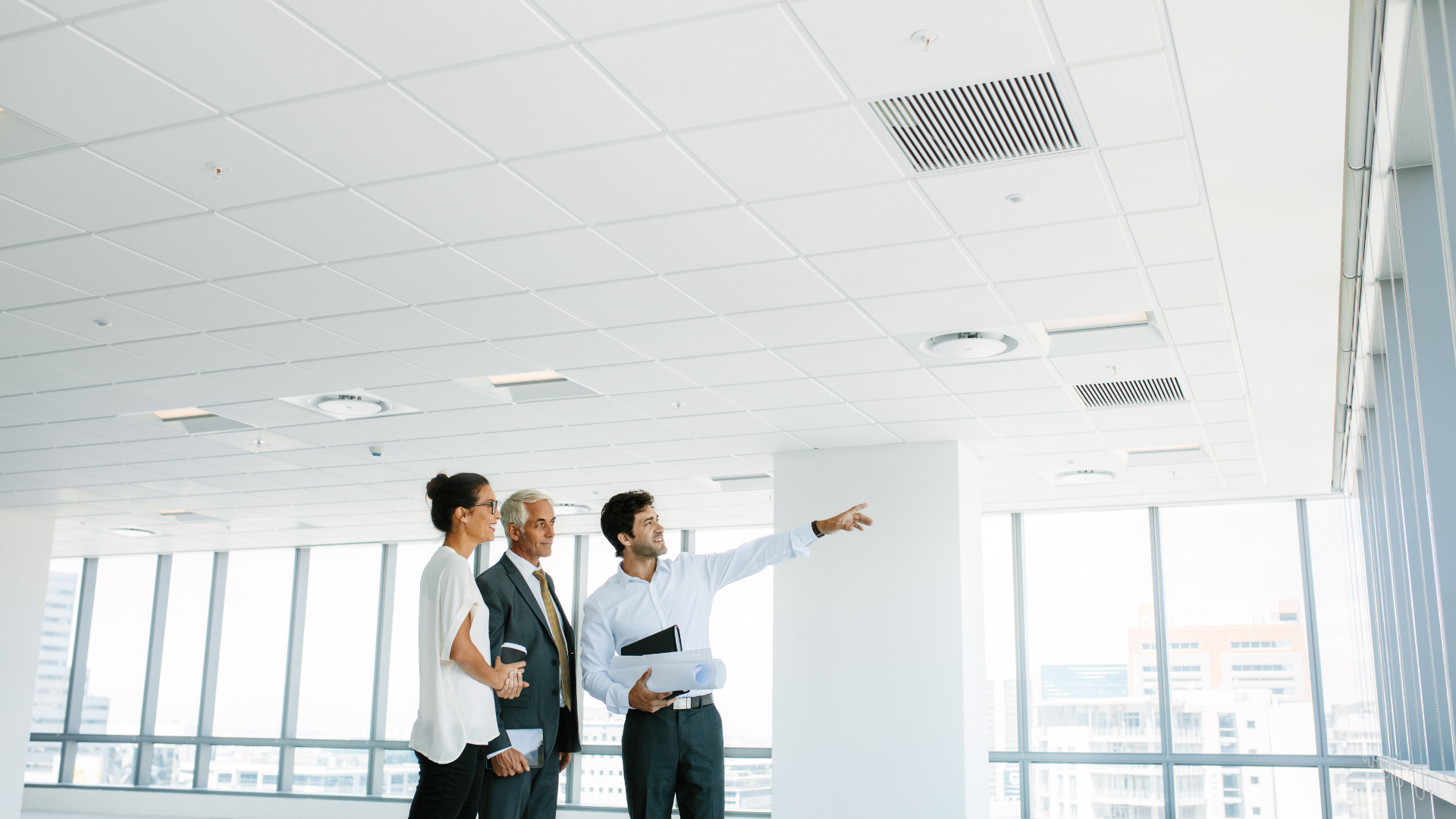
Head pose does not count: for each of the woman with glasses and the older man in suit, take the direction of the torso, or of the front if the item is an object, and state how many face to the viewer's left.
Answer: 0

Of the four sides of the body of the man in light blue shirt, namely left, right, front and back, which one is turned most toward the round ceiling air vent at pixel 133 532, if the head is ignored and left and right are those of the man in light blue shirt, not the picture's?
back

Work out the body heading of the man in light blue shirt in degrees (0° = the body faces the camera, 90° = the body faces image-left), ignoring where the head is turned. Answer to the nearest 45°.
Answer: approximately 315°

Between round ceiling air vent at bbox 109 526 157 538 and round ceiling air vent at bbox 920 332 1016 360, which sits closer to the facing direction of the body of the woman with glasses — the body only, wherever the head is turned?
the round ceiling air vent at bbox 920 332 1016 360

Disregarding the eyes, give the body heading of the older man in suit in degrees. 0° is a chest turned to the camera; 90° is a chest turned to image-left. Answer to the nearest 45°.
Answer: approximately 315°

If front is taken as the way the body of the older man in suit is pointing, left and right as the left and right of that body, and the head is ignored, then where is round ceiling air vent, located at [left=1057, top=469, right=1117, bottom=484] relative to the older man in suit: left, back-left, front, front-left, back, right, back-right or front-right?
left

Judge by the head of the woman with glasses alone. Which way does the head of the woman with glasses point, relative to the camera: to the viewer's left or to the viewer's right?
to the viewer's right

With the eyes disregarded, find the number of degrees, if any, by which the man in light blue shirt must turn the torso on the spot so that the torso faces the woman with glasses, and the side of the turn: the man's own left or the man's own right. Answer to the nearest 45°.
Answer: approximately 90° to the man's own right

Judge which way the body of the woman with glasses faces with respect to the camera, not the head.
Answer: to the viewer's right

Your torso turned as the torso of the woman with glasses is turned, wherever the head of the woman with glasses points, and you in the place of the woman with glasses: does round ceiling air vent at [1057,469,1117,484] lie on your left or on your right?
on your left

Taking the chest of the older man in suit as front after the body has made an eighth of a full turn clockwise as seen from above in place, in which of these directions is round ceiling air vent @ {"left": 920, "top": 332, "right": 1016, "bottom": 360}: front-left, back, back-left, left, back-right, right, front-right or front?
back-left

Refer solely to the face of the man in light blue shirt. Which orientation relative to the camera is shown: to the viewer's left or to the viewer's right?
to the viewer's right

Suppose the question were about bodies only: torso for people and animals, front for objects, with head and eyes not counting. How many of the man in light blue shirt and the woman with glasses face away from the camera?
0
